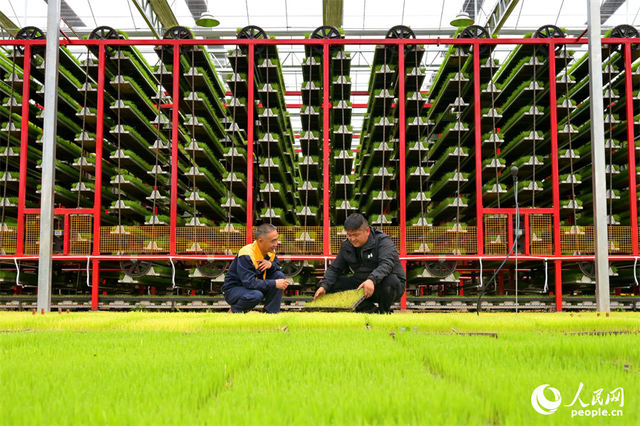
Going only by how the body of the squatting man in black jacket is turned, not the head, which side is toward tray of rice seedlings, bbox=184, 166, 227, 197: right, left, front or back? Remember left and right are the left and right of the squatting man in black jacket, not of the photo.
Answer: right

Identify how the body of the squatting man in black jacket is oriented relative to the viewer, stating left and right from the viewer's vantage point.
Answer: facing the viewer and to the left of the viewer

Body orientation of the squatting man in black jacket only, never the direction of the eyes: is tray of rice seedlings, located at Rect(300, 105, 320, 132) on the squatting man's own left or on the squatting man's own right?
on the squatting man's own right

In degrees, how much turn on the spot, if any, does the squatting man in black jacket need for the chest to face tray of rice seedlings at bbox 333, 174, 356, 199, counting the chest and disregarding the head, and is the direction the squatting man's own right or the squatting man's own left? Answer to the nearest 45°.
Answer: approximately 135° to the squatting man's own right

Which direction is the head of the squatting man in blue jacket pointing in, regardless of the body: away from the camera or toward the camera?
toward the camera

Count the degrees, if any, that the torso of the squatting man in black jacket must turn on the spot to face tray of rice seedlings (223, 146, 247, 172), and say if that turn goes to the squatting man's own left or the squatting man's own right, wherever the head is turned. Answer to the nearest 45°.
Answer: approximately 90° to the squatting man's own right

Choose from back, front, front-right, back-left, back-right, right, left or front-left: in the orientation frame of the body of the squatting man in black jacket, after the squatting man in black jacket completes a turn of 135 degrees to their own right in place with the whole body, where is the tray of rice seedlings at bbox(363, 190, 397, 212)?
front

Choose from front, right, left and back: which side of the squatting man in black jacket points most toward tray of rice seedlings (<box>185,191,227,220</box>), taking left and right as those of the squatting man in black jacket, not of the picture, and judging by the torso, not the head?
right

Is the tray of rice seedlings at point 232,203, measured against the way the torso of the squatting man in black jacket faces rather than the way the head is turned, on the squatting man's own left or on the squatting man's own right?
on the squatting man's own right

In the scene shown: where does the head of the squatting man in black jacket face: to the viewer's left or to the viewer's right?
to the viewer's left

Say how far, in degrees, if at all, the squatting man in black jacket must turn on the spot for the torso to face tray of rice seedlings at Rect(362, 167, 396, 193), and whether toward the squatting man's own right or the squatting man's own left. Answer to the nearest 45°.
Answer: approximately 135° to the squatting man's own right
